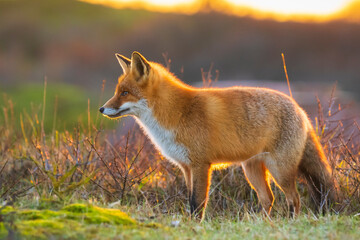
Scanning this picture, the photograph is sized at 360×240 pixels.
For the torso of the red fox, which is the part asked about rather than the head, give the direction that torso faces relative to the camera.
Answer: to the viewer's left
